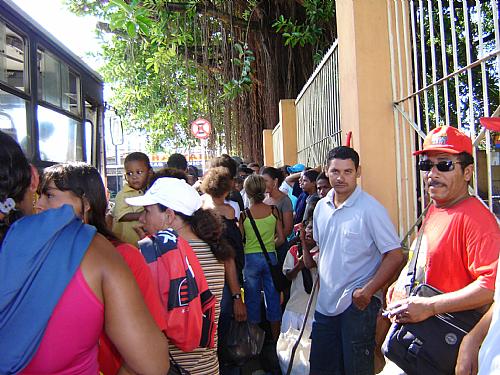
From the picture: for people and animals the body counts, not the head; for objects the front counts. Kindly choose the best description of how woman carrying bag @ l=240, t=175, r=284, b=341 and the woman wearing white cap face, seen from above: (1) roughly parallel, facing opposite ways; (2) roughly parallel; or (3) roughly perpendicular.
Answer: roughly perpendicular

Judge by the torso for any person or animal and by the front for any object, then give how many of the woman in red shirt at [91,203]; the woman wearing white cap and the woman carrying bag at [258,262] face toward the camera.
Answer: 0

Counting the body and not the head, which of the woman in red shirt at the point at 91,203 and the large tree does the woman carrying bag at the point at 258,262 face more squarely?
the large tree

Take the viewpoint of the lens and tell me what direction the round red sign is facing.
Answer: facing the viewer

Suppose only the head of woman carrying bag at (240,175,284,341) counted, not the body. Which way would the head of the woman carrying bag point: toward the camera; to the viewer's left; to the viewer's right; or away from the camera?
away from the camera

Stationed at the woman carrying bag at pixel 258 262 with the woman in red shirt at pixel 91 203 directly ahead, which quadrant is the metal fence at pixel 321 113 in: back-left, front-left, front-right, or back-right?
back-left

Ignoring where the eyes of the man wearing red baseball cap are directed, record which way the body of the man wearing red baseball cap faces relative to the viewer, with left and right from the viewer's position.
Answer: facing the viewer and to the left of the viewer

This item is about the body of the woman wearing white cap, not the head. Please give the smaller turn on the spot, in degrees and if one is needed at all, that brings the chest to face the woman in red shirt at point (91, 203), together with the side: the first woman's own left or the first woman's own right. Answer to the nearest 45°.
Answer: approximately 45° to the first woman's own left

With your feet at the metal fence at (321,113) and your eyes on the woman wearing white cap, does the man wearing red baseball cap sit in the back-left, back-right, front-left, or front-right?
front-left

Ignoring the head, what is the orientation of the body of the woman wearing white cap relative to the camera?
to the viewer's left

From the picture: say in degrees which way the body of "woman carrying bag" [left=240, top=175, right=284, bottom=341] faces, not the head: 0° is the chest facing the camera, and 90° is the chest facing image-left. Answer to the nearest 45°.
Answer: approximately 180°
